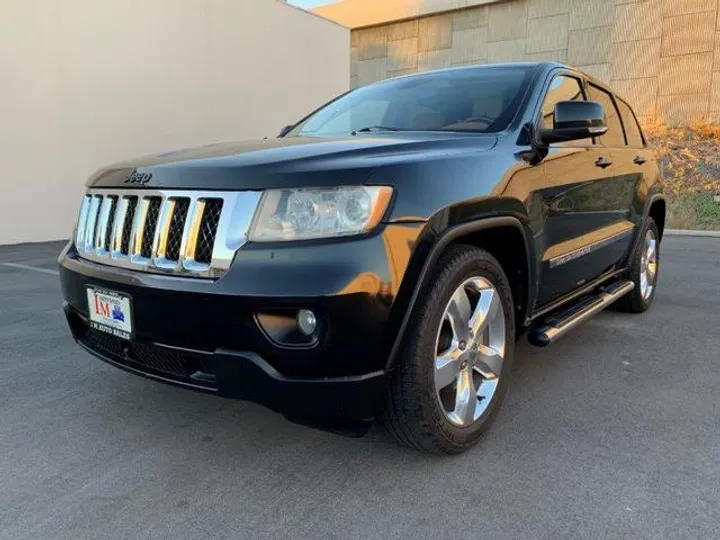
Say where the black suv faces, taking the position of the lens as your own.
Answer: facing the viewer and to the left of the viewer
